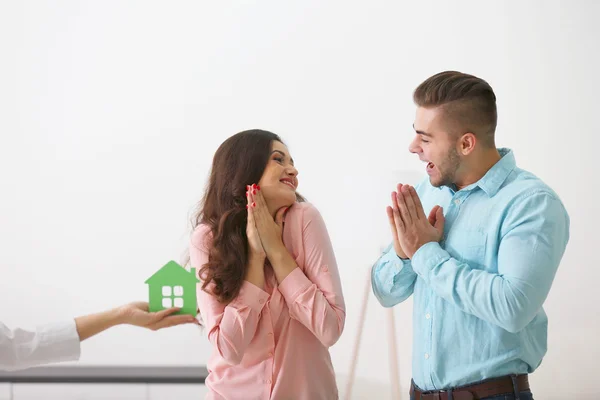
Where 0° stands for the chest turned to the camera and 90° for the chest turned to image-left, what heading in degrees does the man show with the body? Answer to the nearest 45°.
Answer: approximately 45°

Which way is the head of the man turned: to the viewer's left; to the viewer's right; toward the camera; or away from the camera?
to the viewer's left

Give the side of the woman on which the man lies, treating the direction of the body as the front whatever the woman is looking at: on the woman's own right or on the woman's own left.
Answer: on the woman's own left

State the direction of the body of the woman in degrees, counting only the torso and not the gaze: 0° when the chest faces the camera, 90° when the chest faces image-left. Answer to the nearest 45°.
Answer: approximately 0°

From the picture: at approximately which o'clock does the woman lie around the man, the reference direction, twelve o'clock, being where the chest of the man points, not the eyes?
The woman is roughly at 2 o'clock from the man.
